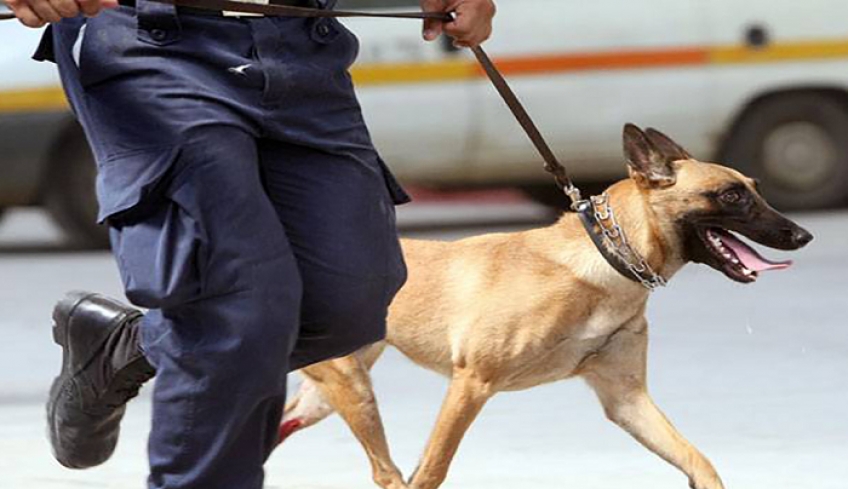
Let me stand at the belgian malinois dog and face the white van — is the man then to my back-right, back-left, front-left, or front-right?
back-left

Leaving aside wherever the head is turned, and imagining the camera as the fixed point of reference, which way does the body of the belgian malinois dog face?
to the viewer's right

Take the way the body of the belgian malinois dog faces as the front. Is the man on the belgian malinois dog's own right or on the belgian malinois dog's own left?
on the belgian malinois dog's own right

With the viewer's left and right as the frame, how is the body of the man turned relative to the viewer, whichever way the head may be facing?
facing the viewer and to the right of the viewer

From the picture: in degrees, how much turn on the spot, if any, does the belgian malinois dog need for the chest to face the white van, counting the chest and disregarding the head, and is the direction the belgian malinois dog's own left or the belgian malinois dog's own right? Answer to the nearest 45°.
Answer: approximately 90° to the belgian malinois dog's own left
